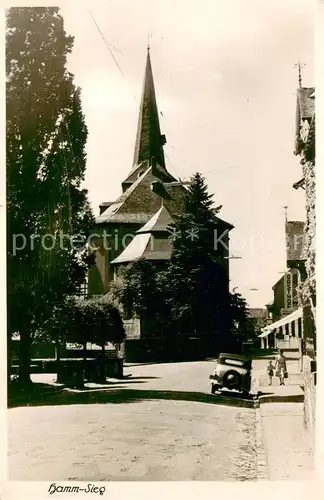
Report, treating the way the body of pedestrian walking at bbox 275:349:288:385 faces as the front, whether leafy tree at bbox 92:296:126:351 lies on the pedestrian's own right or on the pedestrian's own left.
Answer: on the pedestrian's own right

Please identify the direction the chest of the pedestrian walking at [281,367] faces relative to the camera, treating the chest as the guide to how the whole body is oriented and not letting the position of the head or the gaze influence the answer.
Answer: toward the camera
